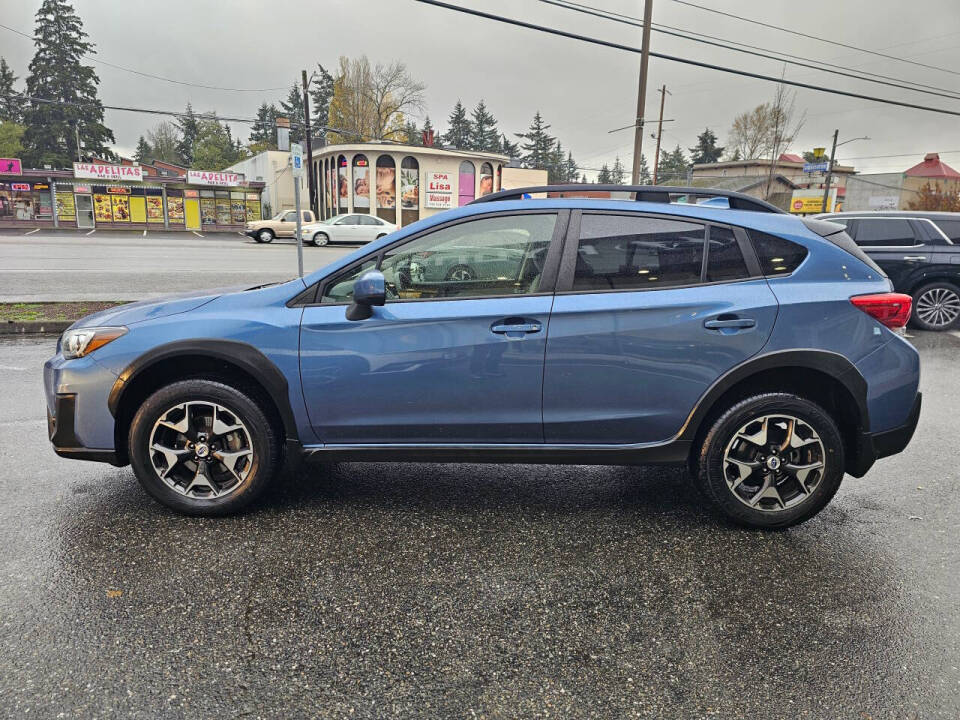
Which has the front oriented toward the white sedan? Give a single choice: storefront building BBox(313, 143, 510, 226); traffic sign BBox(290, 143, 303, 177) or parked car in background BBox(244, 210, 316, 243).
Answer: the storefront building

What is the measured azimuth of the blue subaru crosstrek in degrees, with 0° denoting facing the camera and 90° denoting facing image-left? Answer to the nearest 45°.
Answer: approximately 90°

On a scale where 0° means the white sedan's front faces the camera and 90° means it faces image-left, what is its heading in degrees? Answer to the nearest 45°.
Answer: approximately 90°

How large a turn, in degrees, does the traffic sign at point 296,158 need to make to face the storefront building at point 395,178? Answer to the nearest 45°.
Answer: approximately 180°

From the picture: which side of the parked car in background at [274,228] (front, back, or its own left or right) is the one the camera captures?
left

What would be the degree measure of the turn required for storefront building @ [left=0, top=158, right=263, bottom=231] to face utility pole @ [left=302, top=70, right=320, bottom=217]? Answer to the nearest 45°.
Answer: approximately 45° to its left

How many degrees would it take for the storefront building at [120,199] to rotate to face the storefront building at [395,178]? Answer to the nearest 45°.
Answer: approximately 90° to its left

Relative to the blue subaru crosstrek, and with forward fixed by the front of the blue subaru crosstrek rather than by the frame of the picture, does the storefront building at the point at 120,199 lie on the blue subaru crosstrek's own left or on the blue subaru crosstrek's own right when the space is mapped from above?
on the blue subaru crosstrek's own right

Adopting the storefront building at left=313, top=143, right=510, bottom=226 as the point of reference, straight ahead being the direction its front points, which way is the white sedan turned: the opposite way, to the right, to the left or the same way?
to the right
